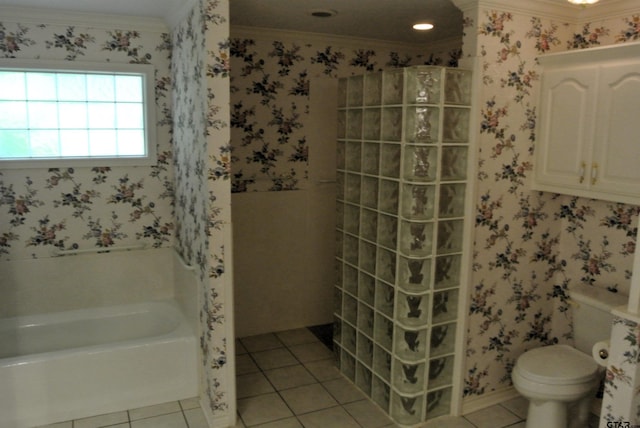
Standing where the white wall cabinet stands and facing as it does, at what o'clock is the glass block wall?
The glass block wall is roughly at 1 o'clock from the white wall cabinet.

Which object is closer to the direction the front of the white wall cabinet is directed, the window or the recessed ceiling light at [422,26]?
the window

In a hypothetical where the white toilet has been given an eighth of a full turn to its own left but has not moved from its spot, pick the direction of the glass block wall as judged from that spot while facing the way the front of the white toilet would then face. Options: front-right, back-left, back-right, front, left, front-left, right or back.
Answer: right

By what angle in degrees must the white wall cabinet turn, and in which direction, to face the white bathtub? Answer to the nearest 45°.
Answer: approximately 45° to its right

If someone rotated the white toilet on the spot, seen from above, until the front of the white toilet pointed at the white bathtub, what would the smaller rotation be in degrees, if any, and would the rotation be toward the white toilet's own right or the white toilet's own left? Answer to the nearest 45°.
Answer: approximately 45° to the white toilet's own right

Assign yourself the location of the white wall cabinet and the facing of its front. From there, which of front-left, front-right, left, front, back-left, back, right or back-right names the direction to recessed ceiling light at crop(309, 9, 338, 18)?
front-right

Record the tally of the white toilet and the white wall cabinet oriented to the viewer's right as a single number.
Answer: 0

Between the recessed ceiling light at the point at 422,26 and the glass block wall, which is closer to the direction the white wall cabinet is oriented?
the glass block wall
